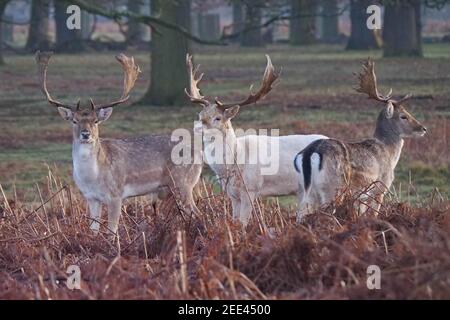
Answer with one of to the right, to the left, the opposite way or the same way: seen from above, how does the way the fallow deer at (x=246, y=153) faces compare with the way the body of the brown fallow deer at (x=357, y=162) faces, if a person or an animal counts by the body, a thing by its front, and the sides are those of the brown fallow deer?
the opposite way

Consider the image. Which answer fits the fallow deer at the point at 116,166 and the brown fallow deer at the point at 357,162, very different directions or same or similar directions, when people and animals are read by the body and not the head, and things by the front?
very different directions

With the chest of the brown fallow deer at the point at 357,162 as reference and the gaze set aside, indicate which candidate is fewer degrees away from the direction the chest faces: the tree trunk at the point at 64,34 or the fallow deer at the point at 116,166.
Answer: the tree trunk

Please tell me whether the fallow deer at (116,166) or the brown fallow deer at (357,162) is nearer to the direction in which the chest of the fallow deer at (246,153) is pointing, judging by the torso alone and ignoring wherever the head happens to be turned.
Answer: the fallow deer

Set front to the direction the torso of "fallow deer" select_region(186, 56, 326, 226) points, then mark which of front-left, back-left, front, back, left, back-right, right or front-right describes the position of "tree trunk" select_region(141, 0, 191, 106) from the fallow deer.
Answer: back-right

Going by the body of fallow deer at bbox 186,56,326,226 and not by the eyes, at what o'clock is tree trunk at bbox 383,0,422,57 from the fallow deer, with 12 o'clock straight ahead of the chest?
The tree trunk is roughly at 5 o'clock from the fallow deer.

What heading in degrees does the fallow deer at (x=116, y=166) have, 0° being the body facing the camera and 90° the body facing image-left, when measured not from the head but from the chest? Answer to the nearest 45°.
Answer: approximately 45°

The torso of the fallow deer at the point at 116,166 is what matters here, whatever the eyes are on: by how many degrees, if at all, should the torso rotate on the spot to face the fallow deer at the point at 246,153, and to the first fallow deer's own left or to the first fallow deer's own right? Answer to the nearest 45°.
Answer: approximately 135° to the first fallow deer's own left

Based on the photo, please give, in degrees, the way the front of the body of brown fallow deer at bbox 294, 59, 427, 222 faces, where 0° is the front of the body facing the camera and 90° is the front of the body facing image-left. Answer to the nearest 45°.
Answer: approximately 225°
